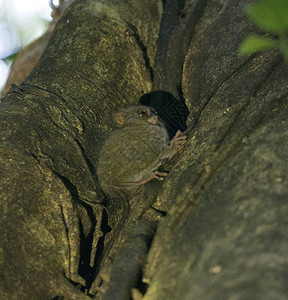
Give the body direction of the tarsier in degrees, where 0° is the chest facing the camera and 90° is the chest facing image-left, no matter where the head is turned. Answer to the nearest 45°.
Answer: approximately 270°

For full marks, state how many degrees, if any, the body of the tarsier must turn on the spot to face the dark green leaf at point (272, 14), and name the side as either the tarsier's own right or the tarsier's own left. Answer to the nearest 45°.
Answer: approximately 90° to the tarsier's own right
